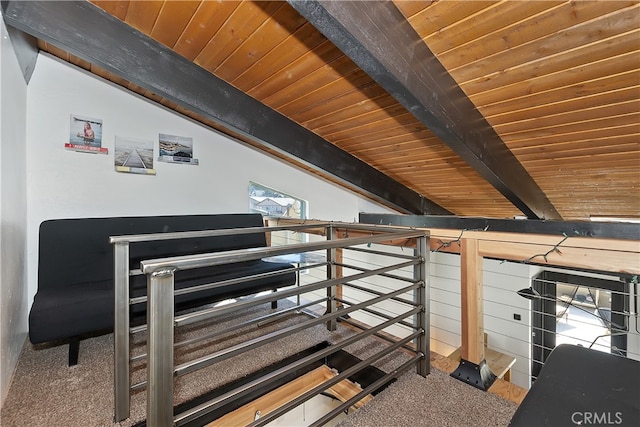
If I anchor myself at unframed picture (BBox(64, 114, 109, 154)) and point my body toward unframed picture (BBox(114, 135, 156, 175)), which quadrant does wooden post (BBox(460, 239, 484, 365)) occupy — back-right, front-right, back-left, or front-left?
front-right

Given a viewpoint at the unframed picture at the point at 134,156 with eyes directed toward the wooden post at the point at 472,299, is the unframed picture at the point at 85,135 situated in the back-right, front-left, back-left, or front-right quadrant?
back-right

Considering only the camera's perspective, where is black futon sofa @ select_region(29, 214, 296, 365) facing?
facing the viewer and to the right of the viewer

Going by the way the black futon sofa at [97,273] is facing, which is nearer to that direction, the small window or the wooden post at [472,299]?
the wooden post

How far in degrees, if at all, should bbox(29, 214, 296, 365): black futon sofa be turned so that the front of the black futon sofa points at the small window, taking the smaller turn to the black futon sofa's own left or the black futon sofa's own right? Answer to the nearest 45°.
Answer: approximately 90° to the black futon sofa's own left
